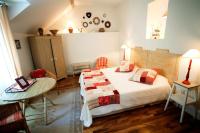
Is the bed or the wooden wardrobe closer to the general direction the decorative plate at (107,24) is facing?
the bed

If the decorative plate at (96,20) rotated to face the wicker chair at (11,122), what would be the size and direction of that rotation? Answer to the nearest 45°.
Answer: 0° — it already faces it

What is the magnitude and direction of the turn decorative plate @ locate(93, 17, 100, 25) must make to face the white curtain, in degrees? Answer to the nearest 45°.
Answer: approximately 45° to its right

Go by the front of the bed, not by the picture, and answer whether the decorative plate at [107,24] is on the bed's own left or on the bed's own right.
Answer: on the bed's own right

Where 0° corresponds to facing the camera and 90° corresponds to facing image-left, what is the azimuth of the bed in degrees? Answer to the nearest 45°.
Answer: approximately 45°

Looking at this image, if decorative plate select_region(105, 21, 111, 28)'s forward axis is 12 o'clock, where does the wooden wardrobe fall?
The wooden wardrobe is roughly at 2 o'clock from the decorative plate.

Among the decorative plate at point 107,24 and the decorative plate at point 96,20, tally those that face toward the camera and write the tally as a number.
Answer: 2

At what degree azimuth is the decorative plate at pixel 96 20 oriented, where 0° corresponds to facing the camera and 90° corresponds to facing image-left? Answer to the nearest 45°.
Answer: approximately 0°
